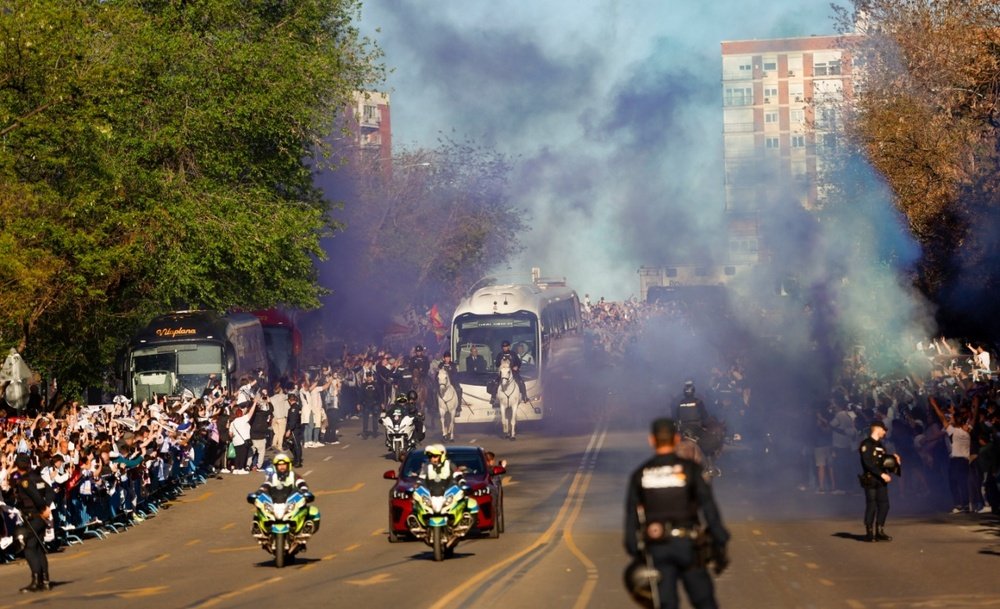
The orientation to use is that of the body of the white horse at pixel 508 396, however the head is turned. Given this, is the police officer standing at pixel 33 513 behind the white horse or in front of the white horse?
in front

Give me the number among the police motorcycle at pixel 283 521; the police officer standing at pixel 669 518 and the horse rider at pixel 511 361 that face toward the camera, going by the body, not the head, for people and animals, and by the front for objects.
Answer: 2

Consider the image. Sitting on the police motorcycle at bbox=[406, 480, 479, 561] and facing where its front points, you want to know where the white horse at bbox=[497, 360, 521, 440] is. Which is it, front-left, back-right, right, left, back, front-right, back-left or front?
back

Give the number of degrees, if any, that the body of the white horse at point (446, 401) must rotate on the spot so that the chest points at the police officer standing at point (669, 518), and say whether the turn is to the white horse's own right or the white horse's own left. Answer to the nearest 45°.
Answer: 0° — it already faces them

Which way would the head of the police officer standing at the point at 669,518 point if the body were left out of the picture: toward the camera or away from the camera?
away from the camera

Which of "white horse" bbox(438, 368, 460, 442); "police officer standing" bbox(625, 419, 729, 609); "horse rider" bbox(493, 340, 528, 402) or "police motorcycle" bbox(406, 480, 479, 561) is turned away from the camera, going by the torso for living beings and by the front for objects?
the police officer standing

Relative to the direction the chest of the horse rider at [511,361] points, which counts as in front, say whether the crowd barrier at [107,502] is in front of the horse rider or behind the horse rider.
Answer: in front

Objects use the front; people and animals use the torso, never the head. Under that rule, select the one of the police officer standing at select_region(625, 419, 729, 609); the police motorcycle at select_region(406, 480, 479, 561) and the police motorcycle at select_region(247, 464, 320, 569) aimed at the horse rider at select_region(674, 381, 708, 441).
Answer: the police officer standing

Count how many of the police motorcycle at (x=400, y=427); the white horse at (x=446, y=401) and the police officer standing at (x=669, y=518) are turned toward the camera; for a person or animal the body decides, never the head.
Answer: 2

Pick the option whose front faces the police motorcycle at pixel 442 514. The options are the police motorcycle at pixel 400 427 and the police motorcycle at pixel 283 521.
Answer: the police motorcycle at pixel 400 427

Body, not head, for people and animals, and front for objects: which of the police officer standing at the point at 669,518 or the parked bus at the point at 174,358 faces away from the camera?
the police officer standing

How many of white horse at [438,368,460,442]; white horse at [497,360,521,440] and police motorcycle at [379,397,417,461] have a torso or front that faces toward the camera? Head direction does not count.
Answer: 3

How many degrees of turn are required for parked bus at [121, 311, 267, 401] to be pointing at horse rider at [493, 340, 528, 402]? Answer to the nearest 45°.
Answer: approximately 135° to its left

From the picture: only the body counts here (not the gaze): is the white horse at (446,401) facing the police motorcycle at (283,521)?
yes

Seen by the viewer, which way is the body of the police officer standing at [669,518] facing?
away from the camera

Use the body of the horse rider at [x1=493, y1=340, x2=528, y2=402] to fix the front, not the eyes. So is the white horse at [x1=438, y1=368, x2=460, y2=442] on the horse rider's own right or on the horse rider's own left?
on the horse rider's own right
